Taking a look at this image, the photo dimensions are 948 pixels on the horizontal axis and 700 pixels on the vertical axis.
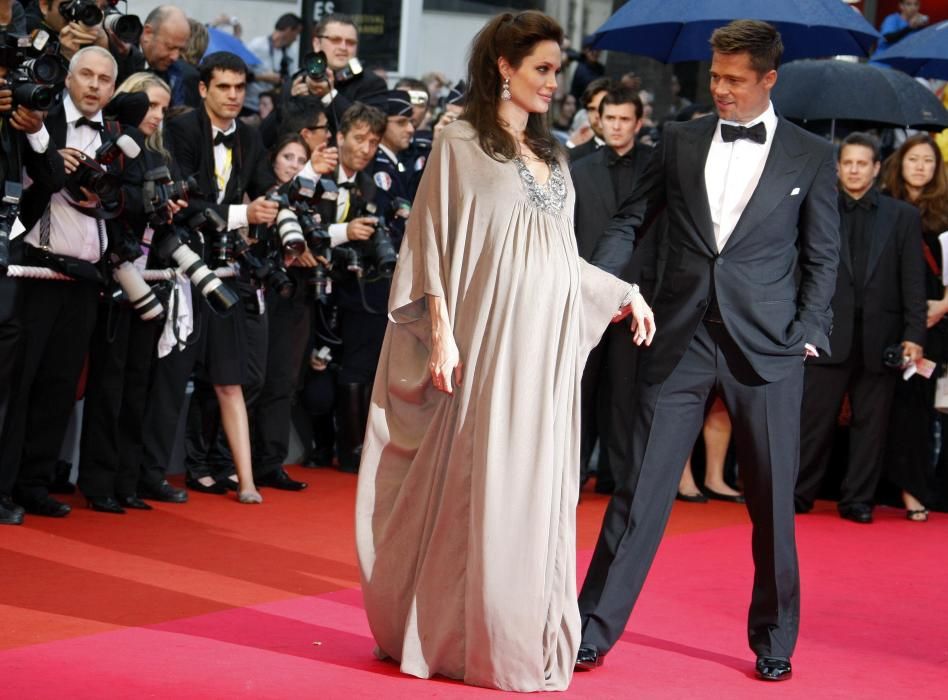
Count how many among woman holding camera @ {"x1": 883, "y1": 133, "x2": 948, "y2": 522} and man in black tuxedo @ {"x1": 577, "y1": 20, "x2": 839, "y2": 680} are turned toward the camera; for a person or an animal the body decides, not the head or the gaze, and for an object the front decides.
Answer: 2

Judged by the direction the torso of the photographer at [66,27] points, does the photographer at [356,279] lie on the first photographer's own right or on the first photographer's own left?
on the first photographer's own left

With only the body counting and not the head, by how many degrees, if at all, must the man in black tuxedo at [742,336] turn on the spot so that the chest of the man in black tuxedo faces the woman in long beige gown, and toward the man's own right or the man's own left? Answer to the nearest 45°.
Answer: approximately 45° to the man's own right

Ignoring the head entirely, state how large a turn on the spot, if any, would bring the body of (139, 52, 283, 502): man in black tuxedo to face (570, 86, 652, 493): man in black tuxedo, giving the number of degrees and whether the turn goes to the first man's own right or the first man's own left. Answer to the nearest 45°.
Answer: approximately 45° to the first man's own left

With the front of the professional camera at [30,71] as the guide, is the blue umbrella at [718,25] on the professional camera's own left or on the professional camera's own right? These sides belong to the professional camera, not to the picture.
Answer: on the professional camera's own left

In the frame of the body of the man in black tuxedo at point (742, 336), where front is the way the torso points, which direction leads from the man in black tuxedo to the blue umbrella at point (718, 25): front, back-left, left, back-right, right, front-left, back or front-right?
back

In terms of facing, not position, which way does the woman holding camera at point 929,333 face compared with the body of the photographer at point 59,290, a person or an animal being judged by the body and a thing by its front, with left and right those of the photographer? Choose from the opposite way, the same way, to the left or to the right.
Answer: to the right

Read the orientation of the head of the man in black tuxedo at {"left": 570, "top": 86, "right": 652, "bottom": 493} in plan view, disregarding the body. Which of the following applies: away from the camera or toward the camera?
toward the camera

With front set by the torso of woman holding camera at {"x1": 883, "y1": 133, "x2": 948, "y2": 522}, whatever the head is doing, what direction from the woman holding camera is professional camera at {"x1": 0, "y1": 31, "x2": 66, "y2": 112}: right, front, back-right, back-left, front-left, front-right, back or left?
front-right

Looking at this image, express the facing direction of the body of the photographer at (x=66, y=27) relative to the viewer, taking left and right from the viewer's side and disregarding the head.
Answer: facing the viewer and to the right of the viewer

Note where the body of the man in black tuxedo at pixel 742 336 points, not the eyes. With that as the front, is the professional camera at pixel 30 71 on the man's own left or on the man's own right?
on the man's own right

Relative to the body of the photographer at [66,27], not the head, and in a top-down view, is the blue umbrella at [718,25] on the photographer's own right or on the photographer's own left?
on the photographer's own left

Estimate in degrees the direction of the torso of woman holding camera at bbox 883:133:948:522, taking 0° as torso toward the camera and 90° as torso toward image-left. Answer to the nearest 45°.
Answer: approximately 0°

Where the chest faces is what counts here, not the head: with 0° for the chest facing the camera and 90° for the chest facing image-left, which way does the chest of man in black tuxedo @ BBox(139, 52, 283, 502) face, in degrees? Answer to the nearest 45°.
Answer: approximately 315°

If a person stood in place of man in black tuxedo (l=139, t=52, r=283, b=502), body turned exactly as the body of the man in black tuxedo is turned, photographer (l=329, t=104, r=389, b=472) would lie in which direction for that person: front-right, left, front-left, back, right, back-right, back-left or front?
left
